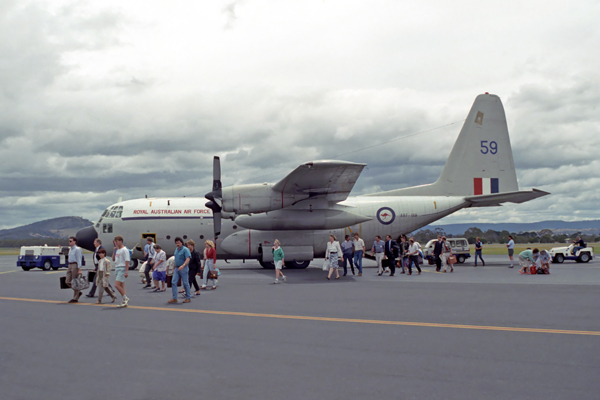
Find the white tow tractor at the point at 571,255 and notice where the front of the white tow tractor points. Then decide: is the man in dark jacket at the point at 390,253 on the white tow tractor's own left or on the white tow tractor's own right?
on the white tow tractor's own left

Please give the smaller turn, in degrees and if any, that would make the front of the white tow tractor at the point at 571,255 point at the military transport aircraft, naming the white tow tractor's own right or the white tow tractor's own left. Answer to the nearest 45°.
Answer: approximately 45° to the white tow tractor's own left

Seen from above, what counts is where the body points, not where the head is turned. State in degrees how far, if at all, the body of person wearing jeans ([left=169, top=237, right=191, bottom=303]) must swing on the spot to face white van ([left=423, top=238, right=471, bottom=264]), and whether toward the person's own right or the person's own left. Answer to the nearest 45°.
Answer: approximately 180°

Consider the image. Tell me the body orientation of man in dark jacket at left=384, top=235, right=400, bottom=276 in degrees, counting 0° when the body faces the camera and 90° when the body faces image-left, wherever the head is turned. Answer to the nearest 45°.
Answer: approximately 45°

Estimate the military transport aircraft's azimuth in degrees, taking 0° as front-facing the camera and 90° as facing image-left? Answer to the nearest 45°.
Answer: approximately 90°

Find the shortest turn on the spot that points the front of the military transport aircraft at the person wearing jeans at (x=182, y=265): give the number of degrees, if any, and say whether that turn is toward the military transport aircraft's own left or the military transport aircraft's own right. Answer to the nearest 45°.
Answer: approximately 90° to the military transport aircraft's own left

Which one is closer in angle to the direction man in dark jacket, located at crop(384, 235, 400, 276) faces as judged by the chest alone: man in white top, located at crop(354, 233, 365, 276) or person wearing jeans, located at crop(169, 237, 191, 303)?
the person wearing jeans

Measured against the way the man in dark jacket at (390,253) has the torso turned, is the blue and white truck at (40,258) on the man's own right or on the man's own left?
on the man's own right
